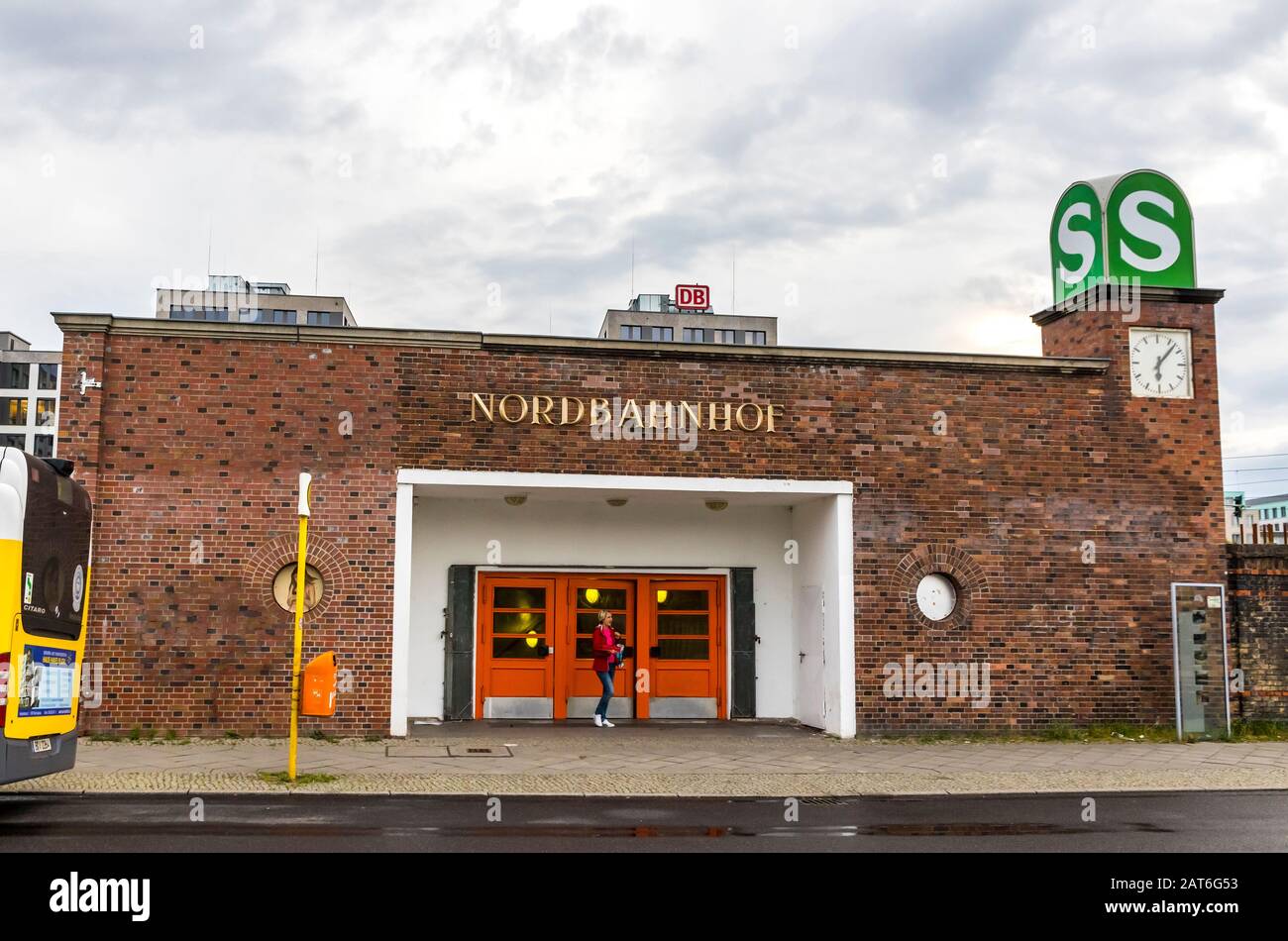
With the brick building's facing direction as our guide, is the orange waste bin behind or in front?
in front

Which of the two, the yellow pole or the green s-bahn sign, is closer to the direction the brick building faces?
the yellow pole

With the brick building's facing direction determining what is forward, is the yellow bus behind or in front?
in front

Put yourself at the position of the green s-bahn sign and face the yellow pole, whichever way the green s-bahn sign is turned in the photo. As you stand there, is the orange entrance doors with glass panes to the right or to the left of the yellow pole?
right

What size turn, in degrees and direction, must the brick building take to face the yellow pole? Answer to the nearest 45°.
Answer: approximately 45° to its right

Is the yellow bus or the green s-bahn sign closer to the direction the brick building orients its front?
the yellow bus

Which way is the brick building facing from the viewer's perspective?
toward the camera
